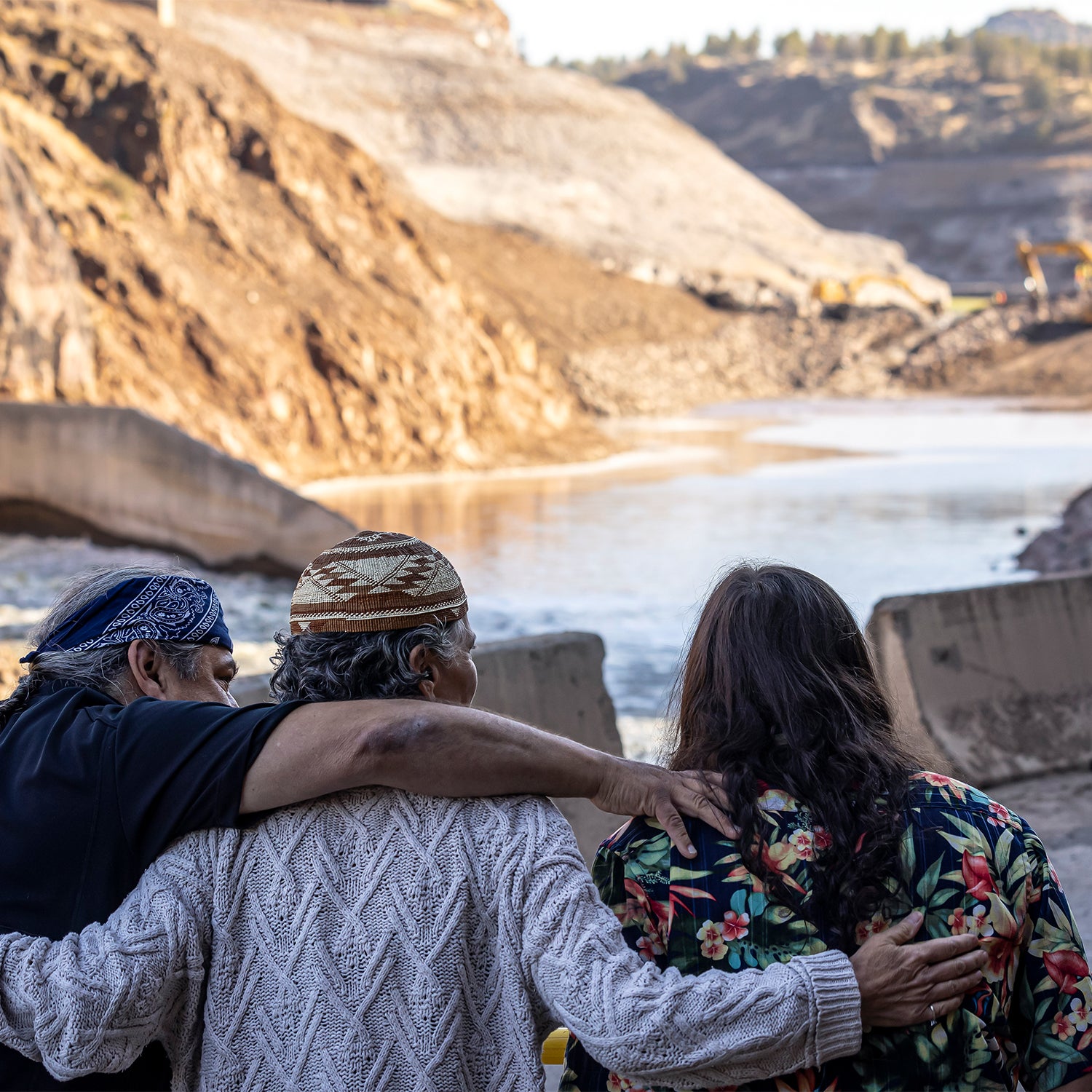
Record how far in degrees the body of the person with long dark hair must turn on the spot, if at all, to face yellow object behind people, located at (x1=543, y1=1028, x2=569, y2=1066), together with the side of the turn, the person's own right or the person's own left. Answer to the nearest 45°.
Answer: approximately 45° to the person's own left

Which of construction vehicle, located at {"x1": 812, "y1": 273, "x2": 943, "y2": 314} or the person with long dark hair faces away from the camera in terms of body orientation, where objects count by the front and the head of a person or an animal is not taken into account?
the person with long dark hair

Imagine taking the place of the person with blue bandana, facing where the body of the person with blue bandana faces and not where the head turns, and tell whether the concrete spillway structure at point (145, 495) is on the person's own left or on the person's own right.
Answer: on the person's own left

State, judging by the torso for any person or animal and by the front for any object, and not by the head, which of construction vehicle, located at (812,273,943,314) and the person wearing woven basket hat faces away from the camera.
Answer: the person wearing woven basket hat

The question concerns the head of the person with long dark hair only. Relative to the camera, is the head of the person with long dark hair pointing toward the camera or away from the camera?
away from the camera

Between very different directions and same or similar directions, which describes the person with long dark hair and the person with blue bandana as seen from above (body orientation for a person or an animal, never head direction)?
same or similar directions

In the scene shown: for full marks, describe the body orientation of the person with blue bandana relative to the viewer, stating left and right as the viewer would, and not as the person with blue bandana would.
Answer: facing away from the viewer and to the right of the viewer

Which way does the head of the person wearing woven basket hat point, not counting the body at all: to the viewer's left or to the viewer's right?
to the viewer's right

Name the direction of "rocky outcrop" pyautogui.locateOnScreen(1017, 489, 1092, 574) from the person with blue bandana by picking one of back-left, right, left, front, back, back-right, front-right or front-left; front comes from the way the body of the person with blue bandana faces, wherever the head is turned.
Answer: front

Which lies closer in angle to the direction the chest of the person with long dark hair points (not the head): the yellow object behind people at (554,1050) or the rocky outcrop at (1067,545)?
the rocky outcrop

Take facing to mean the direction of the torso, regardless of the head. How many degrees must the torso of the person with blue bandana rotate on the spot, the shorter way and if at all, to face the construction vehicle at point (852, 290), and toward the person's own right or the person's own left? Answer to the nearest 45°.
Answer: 0° — they already face it

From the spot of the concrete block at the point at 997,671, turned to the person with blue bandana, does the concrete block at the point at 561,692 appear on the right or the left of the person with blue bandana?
right

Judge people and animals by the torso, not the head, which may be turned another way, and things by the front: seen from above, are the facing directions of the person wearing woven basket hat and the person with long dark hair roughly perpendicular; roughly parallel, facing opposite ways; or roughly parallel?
roughly parallel

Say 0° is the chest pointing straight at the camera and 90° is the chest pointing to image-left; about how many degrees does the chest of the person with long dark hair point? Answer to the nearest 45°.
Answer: approximately 180°
